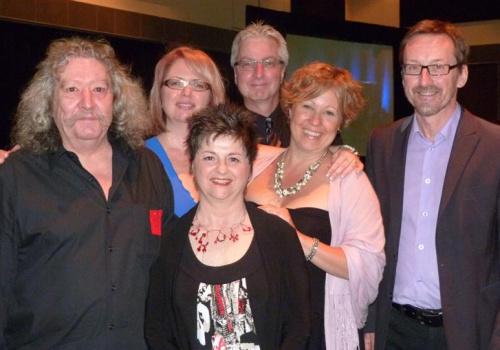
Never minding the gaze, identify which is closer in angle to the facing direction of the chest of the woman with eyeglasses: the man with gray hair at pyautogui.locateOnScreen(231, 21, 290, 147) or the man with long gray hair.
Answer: the man with long gray hair

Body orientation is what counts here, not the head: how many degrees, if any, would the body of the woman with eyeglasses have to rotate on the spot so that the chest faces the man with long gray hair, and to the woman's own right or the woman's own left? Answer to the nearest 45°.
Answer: approximately 45° to the woman's own right

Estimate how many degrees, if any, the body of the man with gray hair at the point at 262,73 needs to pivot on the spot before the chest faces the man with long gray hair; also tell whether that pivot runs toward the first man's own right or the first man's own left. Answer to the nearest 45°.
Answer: approximately 45° to the first man's own right

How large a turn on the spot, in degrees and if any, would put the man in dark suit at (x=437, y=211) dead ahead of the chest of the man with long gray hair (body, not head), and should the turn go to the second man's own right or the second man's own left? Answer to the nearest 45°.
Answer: approximately 90° to the second man's own left

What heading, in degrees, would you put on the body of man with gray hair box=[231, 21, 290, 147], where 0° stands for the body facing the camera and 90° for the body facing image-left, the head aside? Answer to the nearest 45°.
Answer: approximately 0°

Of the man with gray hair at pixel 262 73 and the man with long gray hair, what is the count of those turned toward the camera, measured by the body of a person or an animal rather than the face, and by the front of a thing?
2

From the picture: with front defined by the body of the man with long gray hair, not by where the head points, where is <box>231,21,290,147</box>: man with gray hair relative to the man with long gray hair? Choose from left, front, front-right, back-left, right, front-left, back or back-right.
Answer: back-left

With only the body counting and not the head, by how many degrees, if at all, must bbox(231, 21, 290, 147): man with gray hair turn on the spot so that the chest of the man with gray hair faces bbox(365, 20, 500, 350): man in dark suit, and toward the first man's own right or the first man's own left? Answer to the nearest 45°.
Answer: approximately 45° to the first man's own left
